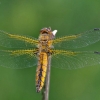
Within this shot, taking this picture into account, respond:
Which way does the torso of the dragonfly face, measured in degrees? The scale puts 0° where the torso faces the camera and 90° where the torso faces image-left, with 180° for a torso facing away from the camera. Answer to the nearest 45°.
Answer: approximately 180°
